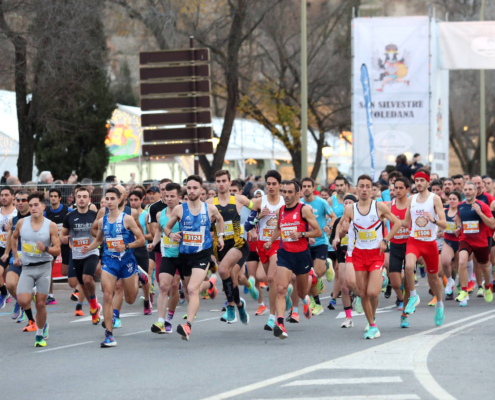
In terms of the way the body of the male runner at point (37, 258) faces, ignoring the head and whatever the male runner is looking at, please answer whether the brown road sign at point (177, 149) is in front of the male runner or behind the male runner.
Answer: behind

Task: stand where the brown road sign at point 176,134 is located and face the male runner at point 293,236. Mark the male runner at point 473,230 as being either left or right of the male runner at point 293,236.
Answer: left

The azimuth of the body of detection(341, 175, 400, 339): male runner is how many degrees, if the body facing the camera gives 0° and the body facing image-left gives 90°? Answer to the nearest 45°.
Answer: approximately 0°

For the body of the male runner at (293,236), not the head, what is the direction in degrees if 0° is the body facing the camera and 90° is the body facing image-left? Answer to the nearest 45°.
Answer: approximately 45°

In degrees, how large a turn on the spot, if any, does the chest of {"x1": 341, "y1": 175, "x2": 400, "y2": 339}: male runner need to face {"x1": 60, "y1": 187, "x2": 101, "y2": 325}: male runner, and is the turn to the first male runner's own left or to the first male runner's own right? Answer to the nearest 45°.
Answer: approximately 90° to the first male runner's own right
